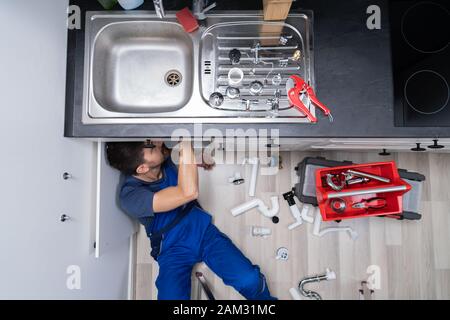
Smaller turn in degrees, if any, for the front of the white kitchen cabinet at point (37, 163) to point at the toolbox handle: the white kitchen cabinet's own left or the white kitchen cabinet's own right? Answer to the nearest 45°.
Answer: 0° — it already faces it

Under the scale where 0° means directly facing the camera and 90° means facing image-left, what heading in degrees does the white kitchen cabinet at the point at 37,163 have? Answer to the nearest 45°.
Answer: approximately 270°

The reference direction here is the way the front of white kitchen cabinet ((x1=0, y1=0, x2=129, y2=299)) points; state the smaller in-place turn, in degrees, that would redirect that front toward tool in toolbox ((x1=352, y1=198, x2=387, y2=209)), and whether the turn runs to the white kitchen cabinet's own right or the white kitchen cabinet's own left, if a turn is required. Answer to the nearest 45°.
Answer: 0° — it already faces it

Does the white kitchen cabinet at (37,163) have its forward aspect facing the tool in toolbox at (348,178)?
yes

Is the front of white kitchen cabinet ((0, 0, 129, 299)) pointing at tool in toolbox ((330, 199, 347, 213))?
yes
